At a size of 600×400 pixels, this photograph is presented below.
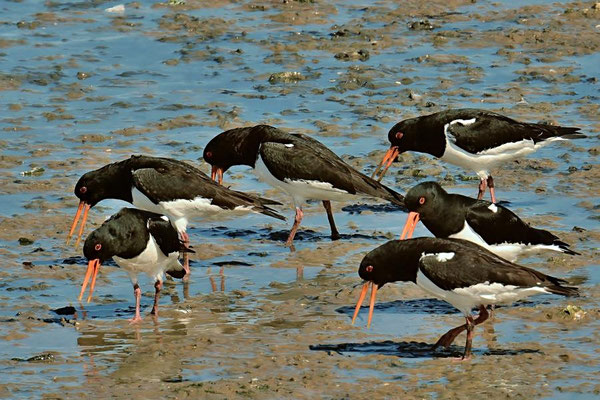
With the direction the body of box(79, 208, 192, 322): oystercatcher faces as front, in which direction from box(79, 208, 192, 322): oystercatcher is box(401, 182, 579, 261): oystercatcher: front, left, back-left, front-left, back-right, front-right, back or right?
back-left

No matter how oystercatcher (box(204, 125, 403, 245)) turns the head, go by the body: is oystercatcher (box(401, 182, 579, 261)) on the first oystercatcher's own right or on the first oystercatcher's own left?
on the first oystercatcher's own left

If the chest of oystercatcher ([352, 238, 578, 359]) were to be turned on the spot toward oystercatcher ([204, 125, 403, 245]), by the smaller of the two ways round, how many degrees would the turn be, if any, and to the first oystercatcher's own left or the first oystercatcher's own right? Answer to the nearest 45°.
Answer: approximately 45° to the first oystercatcher's own right

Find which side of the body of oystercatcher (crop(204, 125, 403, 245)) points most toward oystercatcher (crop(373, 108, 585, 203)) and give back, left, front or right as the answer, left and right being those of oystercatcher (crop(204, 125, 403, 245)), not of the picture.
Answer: back

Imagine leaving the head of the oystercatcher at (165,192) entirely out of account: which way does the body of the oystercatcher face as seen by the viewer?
to the viewer's left

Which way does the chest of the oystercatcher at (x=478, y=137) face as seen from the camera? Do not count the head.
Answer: to the viewer's left

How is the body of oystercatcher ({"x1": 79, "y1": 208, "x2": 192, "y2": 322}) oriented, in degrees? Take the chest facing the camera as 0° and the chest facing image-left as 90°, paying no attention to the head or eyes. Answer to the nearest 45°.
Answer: approximately 45°

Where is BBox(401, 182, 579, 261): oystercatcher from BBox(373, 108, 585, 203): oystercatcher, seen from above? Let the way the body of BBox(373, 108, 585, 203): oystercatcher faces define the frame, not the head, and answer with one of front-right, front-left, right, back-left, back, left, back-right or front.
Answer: left

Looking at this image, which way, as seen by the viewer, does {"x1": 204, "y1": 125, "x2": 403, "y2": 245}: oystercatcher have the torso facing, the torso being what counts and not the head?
to the viewer's left

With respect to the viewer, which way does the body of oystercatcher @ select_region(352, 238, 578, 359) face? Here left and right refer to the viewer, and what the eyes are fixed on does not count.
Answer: facing to the left of the viewer

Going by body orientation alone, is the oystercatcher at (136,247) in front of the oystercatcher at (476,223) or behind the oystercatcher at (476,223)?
in front

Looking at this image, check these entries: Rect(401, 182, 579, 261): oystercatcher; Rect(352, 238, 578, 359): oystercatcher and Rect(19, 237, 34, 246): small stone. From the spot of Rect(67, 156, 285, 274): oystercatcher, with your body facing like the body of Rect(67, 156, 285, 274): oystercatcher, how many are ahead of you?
1
